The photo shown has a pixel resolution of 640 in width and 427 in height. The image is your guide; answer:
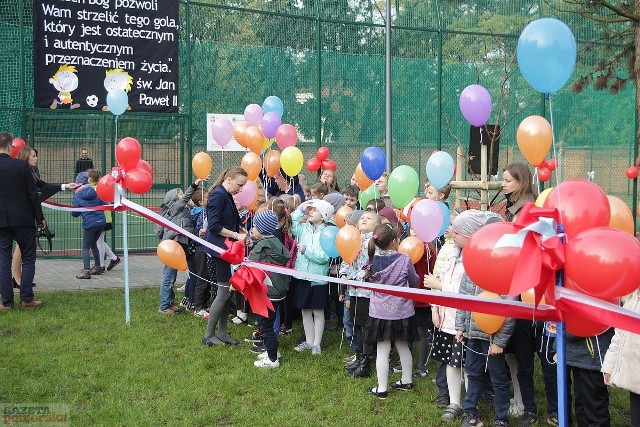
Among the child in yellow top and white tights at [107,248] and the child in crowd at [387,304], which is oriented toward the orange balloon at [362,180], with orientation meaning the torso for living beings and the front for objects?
the child in crowd at [387,304]

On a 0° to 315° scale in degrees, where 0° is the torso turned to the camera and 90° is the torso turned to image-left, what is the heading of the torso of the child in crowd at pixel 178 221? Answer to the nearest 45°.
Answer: approximately 270°

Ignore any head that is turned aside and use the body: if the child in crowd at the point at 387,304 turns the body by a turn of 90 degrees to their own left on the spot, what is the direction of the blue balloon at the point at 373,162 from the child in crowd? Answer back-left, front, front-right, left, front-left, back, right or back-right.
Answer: right

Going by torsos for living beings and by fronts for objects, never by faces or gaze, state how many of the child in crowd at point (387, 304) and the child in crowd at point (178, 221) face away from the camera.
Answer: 1

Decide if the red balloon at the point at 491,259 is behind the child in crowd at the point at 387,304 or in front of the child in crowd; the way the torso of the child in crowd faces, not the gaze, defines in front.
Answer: behind

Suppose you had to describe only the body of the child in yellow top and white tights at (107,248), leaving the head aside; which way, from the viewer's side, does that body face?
to the viewer's left

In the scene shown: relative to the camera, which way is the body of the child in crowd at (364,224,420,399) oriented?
away from the camera

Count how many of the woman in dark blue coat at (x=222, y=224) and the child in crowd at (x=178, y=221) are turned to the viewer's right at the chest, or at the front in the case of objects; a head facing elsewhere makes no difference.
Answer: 2

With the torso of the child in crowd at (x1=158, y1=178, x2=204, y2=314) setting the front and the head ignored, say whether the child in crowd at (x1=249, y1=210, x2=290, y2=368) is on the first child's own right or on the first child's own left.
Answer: on the first child's own right
